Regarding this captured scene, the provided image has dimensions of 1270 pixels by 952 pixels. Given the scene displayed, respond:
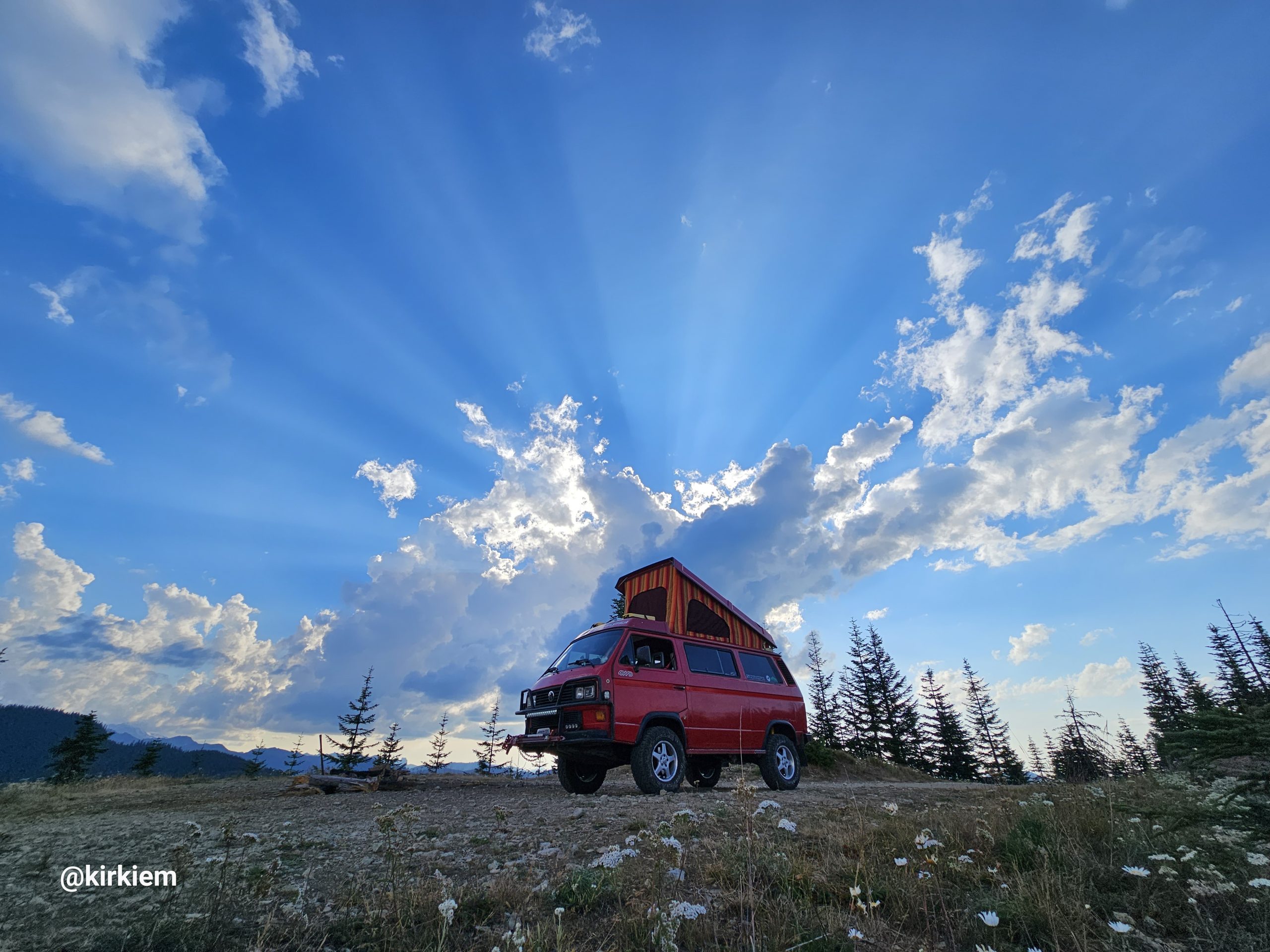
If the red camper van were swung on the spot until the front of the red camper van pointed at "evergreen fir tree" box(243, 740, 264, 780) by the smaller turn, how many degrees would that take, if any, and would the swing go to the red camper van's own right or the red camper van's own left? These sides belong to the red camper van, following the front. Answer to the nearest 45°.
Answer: approximately 90° to the red camper van's own right

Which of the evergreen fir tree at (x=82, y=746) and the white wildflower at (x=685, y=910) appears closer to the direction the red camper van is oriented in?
the white wildflower

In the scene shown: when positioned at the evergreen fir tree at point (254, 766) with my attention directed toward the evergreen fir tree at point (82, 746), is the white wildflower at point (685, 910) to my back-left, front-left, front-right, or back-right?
back-left

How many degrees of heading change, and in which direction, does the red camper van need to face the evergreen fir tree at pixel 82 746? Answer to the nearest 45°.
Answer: approximately 90° to its right

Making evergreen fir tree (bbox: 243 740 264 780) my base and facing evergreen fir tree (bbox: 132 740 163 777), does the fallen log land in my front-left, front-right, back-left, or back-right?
back-left

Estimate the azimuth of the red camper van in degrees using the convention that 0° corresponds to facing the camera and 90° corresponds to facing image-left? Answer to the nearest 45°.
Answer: approximately 45°

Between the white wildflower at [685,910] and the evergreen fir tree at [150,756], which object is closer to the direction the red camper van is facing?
the white wildflower

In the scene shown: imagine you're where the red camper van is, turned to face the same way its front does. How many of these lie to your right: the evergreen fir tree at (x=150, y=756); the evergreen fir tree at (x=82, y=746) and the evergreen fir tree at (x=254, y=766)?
3

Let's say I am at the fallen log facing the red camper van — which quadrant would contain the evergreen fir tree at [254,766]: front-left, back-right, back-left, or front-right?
back-left

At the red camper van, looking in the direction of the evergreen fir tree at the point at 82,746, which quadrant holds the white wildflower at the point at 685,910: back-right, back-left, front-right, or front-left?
back-left

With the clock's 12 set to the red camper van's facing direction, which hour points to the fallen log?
The fallen log is roughly at 2 o'clock from the red camper van.

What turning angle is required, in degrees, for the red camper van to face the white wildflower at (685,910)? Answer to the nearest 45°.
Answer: approximately 45° to its left

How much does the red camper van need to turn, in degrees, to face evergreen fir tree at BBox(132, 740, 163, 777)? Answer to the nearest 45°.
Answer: approximately 90° to its right
